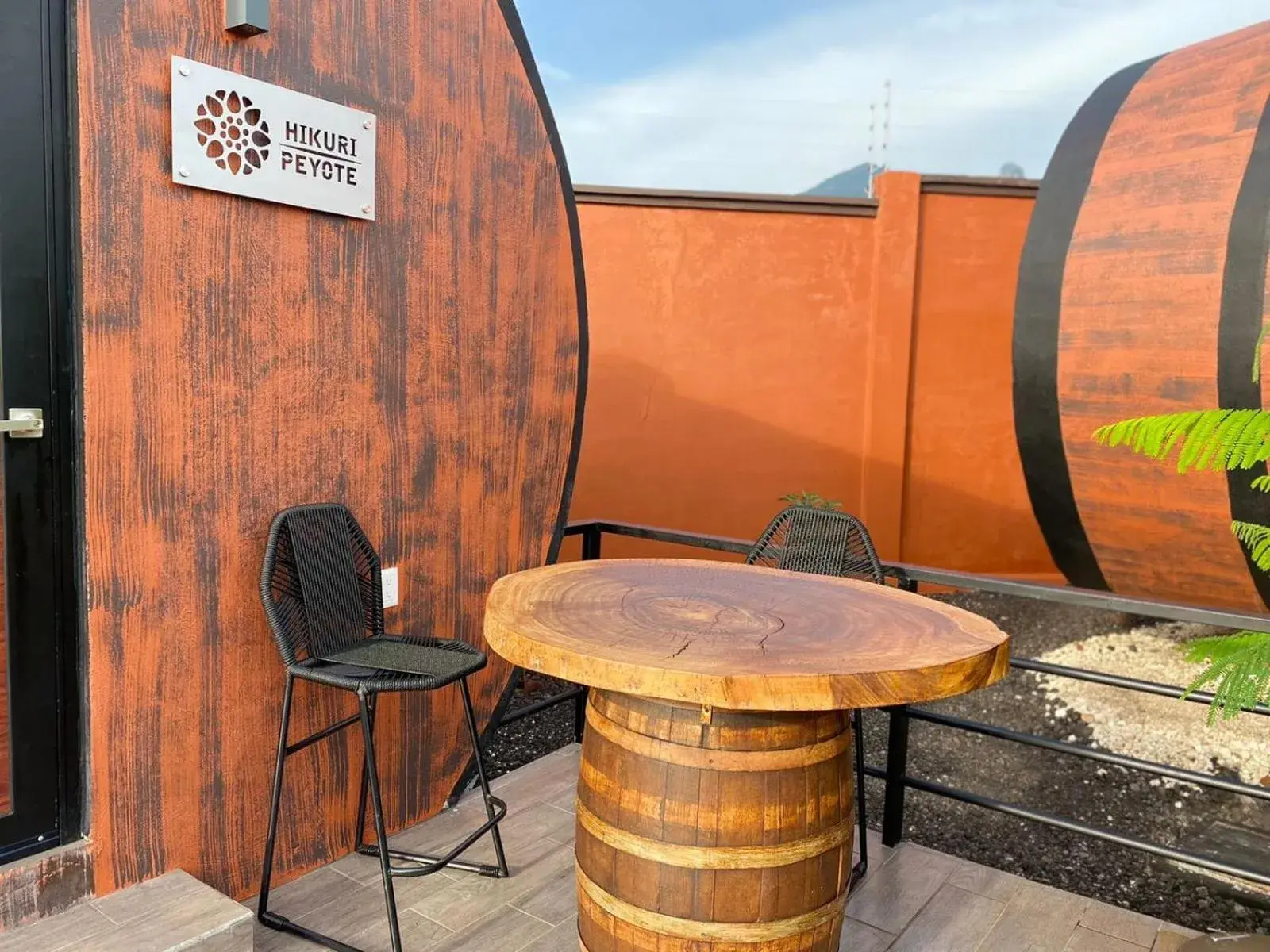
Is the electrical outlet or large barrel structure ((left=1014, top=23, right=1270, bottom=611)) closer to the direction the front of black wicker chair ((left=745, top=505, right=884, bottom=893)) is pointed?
the electrical outlet

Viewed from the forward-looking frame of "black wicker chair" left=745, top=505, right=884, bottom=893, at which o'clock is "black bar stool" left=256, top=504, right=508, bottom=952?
The black bar stool is roughly at 2 o'clock from the black wicker chair.

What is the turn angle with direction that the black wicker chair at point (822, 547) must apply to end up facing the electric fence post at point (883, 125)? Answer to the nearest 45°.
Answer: approximately 180°

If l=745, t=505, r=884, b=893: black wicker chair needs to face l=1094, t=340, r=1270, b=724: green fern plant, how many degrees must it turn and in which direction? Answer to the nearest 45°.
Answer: approximately 45° to its left

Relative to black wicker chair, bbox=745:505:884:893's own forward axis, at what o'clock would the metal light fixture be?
The metal light fixture is roughly at 2 o'clock from the black wicker chair.

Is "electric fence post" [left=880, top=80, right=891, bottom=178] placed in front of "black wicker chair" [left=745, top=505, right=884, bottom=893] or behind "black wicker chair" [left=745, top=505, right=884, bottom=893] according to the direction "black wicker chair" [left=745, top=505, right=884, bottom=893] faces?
behind

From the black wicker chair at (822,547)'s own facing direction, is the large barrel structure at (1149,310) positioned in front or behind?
behind

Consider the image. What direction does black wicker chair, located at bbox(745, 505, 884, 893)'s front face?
toward the camera

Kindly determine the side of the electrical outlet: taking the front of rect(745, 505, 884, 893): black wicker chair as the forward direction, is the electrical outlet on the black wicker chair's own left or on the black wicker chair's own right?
on the black wicker chair's own right

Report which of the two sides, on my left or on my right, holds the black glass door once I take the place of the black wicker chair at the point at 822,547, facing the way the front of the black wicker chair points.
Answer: on my right
